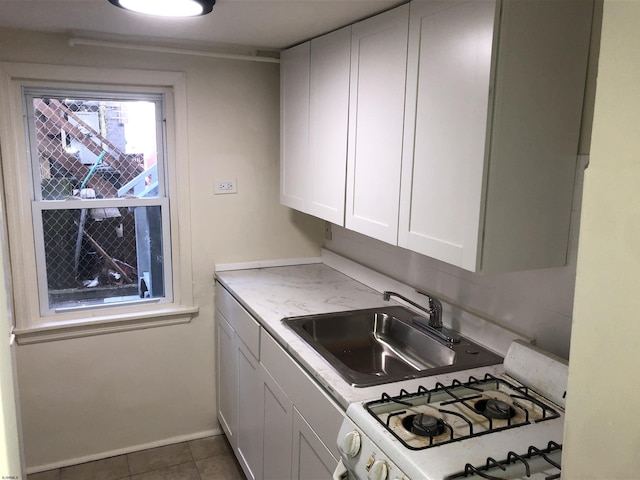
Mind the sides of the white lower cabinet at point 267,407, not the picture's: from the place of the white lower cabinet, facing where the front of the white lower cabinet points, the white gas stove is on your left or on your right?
on your left

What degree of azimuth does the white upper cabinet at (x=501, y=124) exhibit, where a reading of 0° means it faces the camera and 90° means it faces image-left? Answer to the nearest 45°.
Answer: approximately 45°

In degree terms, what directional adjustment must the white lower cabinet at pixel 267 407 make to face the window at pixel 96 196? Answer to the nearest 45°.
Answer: approximately 90° to its right

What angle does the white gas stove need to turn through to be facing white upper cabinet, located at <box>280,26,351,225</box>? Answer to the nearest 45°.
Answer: approximately 90° to its right

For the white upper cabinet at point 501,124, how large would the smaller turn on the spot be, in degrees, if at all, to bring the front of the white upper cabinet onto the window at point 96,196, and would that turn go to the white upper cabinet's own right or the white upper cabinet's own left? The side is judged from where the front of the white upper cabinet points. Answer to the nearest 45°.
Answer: approximately 45° to the white upper cabinet's own right

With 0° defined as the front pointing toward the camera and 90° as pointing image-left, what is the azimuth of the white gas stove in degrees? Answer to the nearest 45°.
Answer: approximately 45°

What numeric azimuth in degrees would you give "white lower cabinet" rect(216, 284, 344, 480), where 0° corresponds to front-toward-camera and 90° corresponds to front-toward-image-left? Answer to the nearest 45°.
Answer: approximately 45°

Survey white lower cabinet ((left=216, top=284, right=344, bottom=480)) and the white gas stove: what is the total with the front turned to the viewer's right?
0

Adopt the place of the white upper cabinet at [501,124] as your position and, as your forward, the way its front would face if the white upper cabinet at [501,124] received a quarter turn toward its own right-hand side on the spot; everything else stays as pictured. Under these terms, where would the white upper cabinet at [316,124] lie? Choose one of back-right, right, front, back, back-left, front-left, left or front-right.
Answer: front
